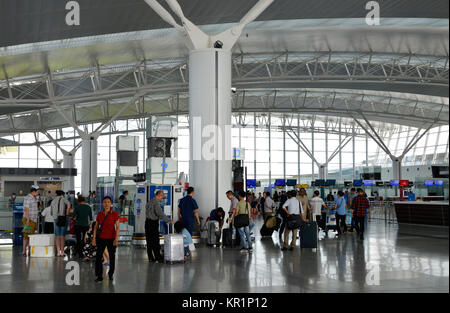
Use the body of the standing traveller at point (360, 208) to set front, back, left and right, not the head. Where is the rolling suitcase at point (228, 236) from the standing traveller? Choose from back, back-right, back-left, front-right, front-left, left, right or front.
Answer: back-left

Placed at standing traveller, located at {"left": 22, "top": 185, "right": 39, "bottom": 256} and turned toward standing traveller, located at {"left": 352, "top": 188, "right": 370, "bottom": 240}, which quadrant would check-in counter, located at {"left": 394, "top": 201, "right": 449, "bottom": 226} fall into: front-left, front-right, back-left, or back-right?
front-left

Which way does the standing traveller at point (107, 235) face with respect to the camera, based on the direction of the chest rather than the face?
toward the camera

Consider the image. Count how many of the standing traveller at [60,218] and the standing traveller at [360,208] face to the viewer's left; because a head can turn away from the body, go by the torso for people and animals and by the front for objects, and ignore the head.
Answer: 0

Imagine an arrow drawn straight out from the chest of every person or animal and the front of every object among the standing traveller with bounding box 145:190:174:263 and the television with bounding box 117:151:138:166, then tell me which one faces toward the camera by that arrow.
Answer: the television

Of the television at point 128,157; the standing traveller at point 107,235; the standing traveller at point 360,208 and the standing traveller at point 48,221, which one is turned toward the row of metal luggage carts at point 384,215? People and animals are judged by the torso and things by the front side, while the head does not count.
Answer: the standing traveller at point 360,208

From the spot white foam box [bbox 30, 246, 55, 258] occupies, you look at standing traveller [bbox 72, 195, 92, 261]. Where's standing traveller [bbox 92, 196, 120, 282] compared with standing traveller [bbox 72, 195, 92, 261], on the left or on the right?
right

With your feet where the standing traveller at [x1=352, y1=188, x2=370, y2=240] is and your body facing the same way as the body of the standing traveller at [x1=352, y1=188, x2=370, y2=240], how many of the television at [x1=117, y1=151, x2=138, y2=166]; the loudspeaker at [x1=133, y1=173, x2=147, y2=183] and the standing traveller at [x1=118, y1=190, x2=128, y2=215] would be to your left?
3

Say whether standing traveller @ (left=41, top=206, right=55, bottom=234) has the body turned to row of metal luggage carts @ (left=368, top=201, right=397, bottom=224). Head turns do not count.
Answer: no

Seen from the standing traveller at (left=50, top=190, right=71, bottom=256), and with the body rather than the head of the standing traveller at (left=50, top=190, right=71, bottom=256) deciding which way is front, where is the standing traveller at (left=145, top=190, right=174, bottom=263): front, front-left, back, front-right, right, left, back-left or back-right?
back-right

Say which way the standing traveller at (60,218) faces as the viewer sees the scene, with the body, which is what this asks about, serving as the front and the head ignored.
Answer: away from the camera

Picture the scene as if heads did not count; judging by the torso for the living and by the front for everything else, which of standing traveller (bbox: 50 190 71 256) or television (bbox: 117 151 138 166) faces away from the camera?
the standing traveller

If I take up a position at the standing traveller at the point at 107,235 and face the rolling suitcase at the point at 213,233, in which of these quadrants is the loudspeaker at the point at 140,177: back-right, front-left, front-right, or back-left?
front-left

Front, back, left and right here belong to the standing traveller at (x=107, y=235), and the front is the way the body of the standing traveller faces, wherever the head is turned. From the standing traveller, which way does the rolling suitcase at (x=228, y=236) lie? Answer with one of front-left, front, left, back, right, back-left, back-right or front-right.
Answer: back-left

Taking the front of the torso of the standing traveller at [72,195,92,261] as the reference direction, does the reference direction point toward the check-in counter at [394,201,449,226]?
no

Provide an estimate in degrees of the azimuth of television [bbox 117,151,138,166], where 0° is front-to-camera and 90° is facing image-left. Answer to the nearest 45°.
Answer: approximately 0°
